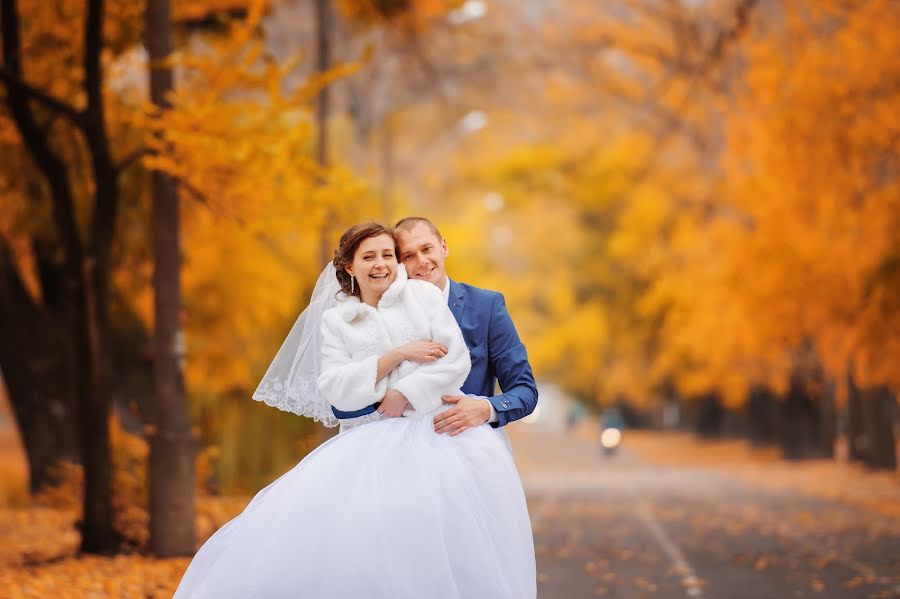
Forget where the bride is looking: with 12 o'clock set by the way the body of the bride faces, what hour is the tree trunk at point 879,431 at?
The tree trunk is roughly at 7 o'clock from the bride.

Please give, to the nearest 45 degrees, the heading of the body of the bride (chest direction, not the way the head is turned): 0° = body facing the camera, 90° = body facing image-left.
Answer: approximately 0°

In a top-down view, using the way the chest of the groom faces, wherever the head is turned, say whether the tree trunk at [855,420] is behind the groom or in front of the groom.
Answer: behind

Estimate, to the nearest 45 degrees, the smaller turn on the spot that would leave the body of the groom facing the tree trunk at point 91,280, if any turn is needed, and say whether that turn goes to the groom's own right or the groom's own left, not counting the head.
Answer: approximately 90° to the groom's own right

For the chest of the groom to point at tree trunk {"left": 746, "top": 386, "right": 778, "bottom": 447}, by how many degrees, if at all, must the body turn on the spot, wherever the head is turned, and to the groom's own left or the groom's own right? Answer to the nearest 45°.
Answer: approximately 135° to the groom's own right

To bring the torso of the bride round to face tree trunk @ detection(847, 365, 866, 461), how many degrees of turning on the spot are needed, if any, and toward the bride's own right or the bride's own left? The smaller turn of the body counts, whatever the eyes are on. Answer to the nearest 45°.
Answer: approximately 135° to the bride's own left

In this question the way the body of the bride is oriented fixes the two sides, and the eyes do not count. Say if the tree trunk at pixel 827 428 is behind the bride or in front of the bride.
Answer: behind

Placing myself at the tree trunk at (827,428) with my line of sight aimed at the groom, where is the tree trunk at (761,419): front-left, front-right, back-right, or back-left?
back-right

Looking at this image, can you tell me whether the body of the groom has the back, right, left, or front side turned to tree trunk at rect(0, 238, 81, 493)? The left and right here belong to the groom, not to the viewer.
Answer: right
